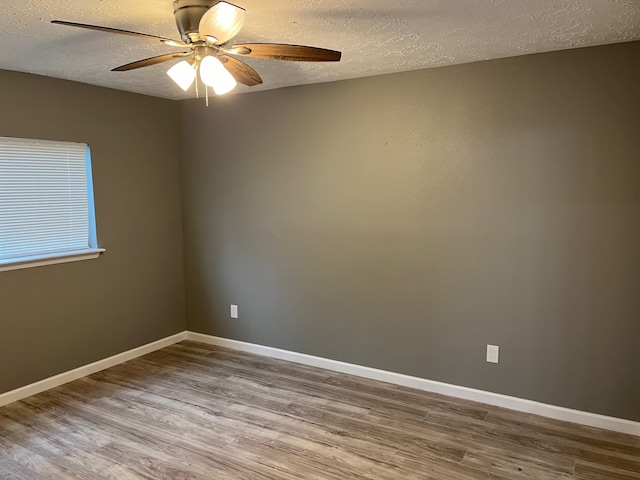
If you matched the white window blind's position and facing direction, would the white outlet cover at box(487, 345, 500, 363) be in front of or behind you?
in front

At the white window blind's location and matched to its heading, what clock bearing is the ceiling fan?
The ceiling fan is roughly at 1 o'clock from the white window blind.

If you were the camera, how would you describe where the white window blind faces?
facing the viewer and to the right of the viewer

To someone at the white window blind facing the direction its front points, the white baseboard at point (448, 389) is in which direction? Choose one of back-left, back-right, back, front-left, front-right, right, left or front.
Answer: front
